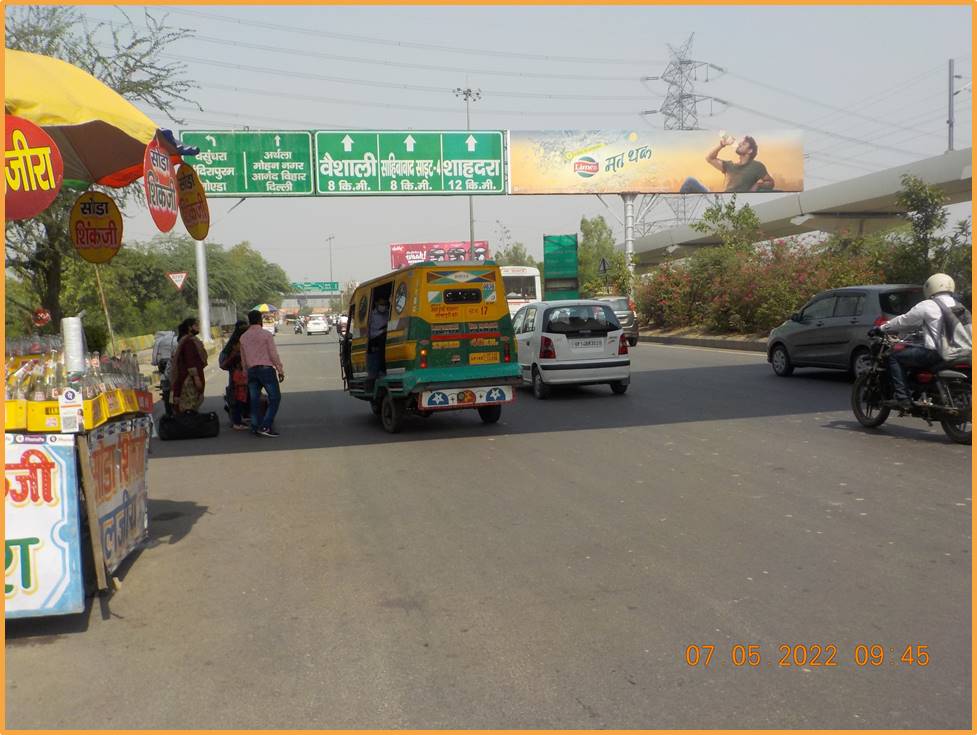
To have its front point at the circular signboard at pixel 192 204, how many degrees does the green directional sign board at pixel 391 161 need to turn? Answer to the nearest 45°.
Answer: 0° — it already faces it

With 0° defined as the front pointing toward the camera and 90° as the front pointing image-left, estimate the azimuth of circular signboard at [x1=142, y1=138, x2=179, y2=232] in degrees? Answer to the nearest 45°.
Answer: approximately 315°

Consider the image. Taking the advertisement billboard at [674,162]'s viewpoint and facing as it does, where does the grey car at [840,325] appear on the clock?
The grey car is roughly at 12 o'clock from the advertisement billboard.

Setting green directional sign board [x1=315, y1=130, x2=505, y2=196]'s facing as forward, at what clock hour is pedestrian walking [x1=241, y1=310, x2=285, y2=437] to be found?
The pedestrian walking is roughly at 12 o'clock from the green directional sign board.

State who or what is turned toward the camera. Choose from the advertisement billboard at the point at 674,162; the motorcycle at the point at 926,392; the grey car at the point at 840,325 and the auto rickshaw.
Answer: the advertisement billboard

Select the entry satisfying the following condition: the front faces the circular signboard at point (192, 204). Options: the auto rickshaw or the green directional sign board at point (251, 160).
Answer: the green directional sign board

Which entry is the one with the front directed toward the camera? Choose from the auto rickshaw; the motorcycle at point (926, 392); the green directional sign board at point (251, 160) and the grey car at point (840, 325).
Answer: the green directional sign board

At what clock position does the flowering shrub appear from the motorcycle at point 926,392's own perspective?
The flowering shrub is roughly at 1 o'clock from the motorcycle.

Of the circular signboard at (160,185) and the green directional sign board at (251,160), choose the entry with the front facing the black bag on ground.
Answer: the green directional sign board

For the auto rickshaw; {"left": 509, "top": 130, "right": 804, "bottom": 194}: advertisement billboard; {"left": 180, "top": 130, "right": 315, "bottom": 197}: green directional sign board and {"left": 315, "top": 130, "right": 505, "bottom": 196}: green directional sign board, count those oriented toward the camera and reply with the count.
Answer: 3

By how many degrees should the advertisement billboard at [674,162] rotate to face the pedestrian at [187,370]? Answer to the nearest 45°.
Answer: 0° — it already faces them
